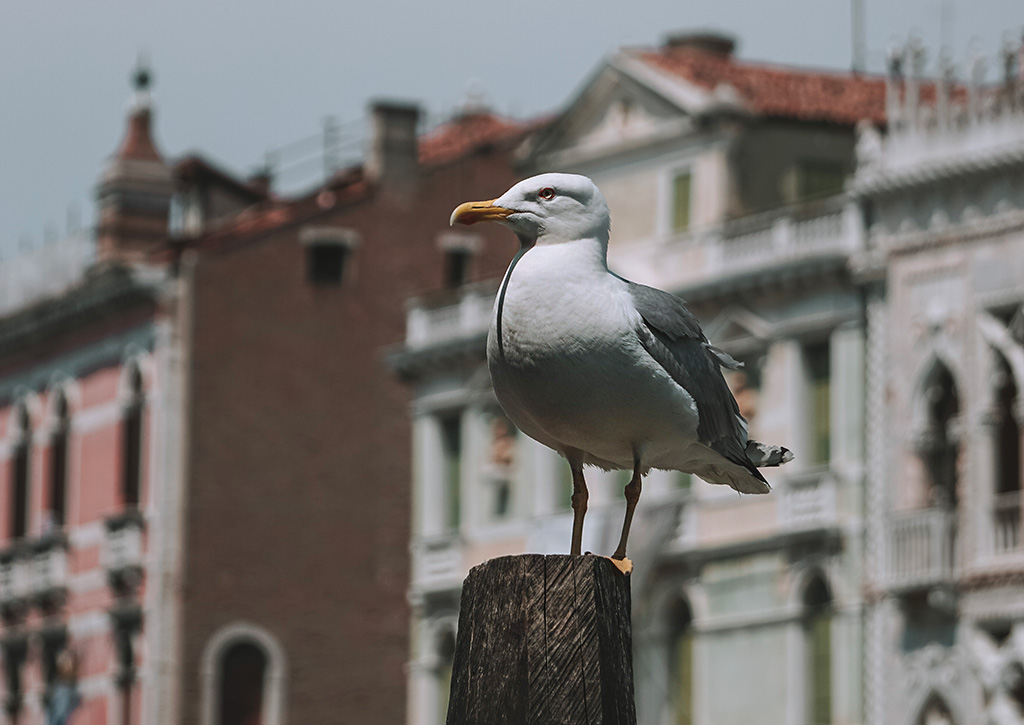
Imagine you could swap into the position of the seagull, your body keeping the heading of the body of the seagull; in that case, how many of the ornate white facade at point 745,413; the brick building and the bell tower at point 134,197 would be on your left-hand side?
0

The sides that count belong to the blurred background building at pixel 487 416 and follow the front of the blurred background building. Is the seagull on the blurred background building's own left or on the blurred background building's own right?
on the blurred background building's own left

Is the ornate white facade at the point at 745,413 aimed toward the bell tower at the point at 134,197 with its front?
no

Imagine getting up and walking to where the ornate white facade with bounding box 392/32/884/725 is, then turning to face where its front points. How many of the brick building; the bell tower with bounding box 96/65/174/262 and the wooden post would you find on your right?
2

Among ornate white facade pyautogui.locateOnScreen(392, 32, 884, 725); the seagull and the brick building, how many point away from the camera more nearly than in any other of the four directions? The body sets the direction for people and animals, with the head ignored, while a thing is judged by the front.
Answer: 0

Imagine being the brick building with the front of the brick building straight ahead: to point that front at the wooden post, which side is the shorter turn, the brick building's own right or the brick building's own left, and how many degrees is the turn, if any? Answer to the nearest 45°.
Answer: approximately 45° to the brick building's own left

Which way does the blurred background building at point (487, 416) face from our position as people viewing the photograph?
facing the viewer and to the left of the viewer

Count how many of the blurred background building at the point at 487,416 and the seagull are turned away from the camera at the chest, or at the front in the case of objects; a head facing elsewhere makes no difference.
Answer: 0

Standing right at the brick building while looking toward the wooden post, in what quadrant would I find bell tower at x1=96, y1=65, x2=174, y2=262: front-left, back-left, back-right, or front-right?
back-right

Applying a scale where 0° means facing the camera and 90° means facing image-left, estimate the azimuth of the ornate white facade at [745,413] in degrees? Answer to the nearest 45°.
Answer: approximately 45°

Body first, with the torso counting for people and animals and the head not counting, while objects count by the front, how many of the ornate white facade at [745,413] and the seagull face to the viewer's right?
0

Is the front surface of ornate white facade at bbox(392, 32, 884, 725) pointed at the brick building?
no

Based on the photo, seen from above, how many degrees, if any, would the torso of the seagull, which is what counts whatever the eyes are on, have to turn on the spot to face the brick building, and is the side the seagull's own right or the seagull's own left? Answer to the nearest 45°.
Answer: approximately 135° to the seagull's own right
